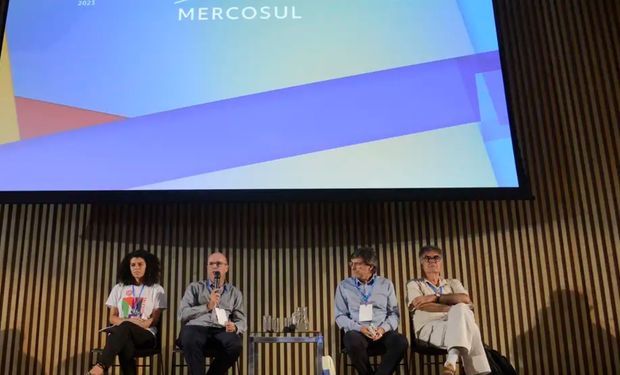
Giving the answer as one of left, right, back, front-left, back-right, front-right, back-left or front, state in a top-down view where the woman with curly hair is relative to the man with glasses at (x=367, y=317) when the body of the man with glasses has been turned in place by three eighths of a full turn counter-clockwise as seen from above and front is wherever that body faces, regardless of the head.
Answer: back-left

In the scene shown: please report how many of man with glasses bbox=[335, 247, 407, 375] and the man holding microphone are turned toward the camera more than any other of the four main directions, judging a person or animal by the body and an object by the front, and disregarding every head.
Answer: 2

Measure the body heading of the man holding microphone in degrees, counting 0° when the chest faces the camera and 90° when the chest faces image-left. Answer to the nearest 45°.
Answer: approximately 0°

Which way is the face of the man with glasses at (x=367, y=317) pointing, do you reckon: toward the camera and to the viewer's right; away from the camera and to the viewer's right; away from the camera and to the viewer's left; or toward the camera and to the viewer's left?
toward the camera and to the viewer's left

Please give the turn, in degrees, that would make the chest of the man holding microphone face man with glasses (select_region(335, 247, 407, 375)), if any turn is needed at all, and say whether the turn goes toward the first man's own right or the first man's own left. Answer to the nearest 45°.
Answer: approximately 90° to the first man's own left

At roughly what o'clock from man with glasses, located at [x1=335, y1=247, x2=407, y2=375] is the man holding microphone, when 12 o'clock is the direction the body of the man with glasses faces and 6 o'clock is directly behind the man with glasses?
The man holding microphone is roughly at 3 o'clock from the man with glasses.

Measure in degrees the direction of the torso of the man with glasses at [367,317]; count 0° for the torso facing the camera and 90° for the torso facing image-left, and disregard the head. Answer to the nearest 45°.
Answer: approximately 0°

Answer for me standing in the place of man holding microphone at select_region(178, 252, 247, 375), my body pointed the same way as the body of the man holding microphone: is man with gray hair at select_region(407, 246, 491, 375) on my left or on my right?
on my left
